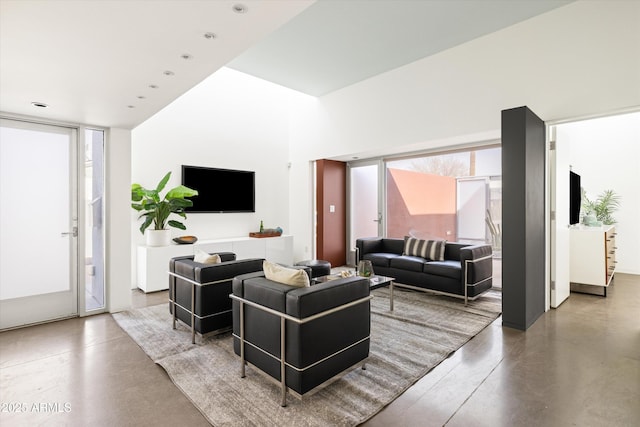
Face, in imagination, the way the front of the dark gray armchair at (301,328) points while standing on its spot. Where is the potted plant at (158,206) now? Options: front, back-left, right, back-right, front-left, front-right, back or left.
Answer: left

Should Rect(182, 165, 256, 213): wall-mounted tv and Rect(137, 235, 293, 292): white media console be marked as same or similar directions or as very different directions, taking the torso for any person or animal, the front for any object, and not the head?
same or similar directions

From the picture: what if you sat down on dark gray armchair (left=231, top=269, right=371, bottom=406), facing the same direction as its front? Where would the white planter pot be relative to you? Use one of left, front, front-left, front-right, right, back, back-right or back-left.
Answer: left

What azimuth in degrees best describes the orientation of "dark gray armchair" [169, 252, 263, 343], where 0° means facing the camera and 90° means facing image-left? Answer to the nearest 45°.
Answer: approximately 225°

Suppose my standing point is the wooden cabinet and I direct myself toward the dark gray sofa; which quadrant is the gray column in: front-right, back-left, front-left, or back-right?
front-left

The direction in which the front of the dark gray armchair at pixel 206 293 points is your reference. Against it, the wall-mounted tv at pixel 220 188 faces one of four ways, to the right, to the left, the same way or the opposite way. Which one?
to the right

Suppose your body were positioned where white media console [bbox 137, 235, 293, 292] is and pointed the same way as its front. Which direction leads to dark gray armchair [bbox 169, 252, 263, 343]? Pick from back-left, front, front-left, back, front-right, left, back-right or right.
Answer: front-right

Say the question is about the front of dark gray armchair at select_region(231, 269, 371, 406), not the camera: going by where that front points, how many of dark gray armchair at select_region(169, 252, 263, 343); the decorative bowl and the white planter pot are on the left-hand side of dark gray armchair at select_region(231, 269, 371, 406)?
3

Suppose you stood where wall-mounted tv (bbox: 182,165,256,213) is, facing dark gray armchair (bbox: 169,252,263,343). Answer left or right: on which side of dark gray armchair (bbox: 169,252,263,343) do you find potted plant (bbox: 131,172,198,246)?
right

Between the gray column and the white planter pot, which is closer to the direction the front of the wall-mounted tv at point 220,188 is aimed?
the gray column

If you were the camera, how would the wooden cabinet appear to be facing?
facing to the right of the viewer

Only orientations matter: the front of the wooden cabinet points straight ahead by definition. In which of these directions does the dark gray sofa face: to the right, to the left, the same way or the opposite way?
to the right

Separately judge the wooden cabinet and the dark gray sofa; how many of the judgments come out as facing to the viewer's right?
1

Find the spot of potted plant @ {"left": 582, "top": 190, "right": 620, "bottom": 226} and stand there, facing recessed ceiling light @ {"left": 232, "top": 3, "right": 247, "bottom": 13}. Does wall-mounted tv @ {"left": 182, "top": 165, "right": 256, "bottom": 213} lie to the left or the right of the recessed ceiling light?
right
